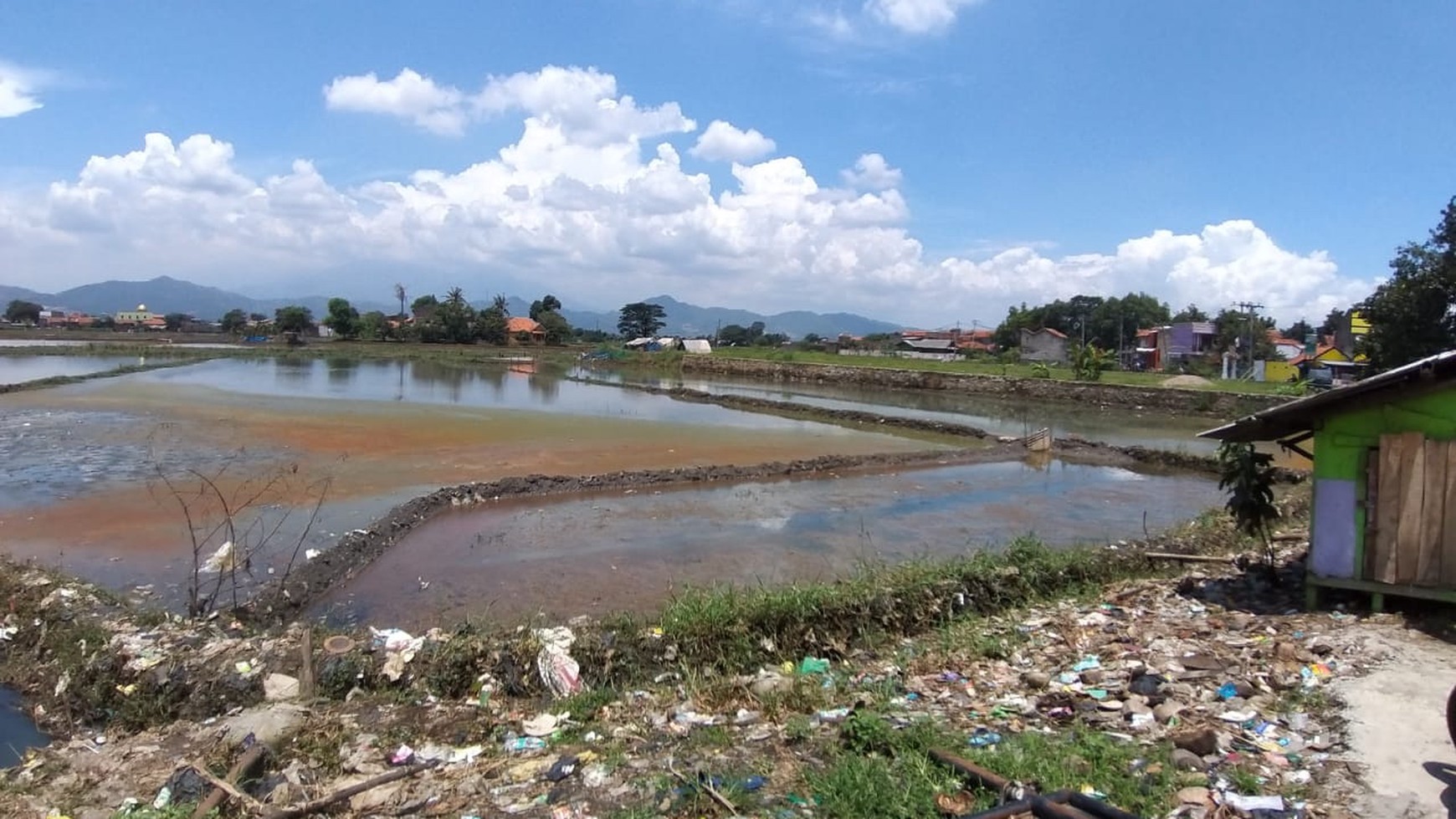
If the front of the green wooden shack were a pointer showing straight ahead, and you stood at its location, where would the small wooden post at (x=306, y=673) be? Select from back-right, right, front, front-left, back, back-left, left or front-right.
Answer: front-right

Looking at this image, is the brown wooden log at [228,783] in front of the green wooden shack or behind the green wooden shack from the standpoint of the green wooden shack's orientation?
in front

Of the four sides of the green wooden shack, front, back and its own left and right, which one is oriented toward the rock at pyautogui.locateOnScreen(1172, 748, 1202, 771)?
front

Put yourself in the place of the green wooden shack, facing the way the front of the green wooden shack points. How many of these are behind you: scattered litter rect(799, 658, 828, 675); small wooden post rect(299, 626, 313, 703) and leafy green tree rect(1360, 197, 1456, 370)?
1

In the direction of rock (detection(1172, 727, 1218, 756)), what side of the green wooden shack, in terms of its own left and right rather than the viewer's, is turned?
front
